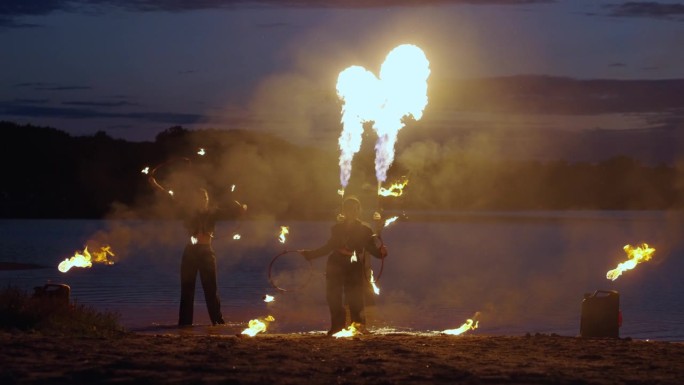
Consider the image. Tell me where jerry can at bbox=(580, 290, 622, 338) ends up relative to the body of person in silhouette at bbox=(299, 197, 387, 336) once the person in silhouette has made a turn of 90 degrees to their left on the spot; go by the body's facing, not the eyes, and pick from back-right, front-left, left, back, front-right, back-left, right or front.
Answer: front

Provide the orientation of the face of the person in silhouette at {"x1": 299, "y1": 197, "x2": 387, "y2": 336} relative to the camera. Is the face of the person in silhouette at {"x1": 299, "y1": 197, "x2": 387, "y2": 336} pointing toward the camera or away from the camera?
toward the camera

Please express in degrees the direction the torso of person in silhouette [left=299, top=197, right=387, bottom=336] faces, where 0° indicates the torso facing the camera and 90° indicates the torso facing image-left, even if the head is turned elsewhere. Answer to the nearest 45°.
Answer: approximately 0°
